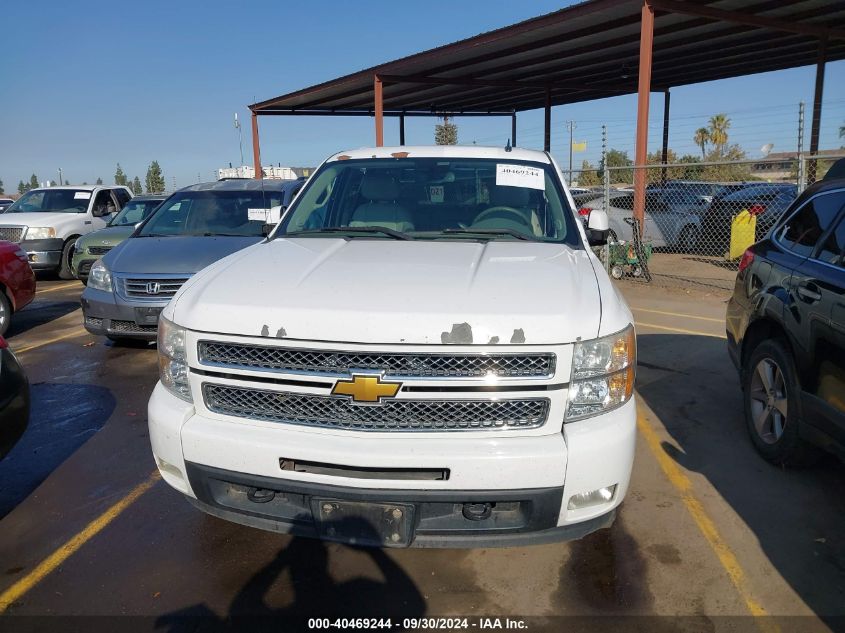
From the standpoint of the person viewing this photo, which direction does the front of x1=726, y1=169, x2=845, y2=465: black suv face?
facing the viewer and to the right of the viewer

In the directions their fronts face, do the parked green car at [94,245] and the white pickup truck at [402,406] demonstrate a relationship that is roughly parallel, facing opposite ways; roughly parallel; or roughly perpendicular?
roughly parallel

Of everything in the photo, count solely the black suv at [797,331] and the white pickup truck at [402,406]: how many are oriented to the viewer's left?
0

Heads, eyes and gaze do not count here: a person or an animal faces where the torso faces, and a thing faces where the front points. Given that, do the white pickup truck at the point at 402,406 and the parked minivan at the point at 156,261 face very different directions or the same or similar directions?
same or similar directions

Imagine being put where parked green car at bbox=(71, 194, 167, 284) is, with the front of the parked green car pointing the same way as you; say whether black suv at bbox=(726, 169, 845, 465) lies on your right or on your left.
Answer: on your left

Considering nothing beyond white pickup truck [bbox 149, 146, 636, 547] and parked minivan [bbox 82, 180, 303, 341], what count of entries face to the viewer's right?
0

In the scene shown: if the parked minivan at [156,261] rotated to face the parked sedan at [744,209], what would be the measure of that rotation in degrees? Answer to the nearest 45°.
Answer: approximately 135° to its left

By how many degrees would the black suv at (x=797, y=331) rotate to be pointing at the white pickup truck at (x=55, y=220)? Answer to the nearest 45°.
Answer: approximately 135° to its right

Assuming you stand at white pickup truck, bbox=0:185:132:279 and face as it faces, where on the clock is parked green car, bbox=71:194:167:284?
The parked green car is roughly at 10 o'clock from the white pickup truck.

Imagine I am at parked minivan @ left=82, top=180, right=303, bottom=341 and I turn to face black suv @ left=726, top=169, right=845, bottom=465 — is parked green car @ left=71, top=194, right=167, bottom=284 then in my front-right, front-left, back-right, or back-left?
back-left

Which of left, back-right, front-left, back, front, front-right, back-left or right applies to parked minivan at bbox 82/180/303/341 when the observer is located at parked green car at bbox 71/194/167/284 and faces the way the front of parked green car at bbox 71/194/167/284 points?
front-left

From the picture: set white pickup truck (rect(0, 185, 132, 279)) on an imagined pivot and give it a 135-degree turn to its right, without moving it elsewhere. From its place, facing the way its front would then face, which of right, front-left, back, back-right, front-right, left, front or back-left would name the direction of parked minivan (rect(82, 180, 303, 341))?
back

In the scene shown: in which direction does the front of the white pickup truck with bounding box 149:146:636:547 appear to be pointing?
toward the camera

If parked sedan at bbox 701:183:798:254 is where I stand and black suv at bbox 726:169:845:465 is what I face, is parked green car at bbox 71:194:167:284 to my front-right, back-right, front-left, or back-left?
front-right

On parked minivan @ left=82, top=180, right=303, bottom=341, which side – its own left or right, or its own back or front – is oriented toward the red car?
right

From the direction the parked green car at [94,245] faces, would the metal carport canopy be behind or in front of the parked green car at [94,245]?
behind

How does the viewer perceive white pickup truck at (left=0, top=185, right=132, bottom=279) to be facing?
facing the viewer and to the left of the viewer
